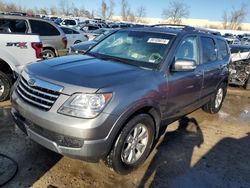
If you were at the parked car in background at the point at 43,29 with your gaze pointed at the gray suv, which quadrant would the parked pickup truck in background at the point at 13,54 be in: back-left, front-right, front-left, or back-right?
front-right

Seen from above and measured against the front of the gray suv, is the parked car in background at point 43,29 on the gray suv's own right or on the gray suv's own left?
on the gray suv's own right

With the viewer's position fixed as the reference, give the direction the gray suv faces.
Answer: facing the viewer and to the left of the viewer

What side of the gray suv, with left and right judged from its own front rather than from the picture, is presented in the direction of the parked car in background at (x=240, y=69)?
back

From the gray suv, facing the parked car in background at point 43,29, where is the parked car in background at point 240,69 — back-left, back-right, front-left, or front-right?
front-right

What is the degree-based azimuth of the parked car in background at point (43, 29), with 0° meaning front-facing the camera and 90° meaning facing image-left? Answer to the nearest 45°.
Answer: approximately 90°

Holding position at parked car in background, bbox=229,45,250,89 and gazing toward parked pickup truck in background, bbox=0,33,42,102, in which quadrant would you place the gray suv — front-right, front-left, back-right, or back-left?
front-left

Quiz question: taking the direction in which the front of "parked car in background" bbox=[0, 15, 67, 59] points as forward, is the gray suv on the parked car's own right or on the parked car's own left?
on the parked car's own left

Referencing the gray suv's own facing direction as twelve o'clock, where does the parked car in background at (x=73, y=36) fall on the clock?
The parked car in background is roughly at 4 o'clock from the gray suv.

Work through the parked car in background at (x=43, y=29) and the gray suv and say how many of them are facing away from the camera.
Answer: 0
